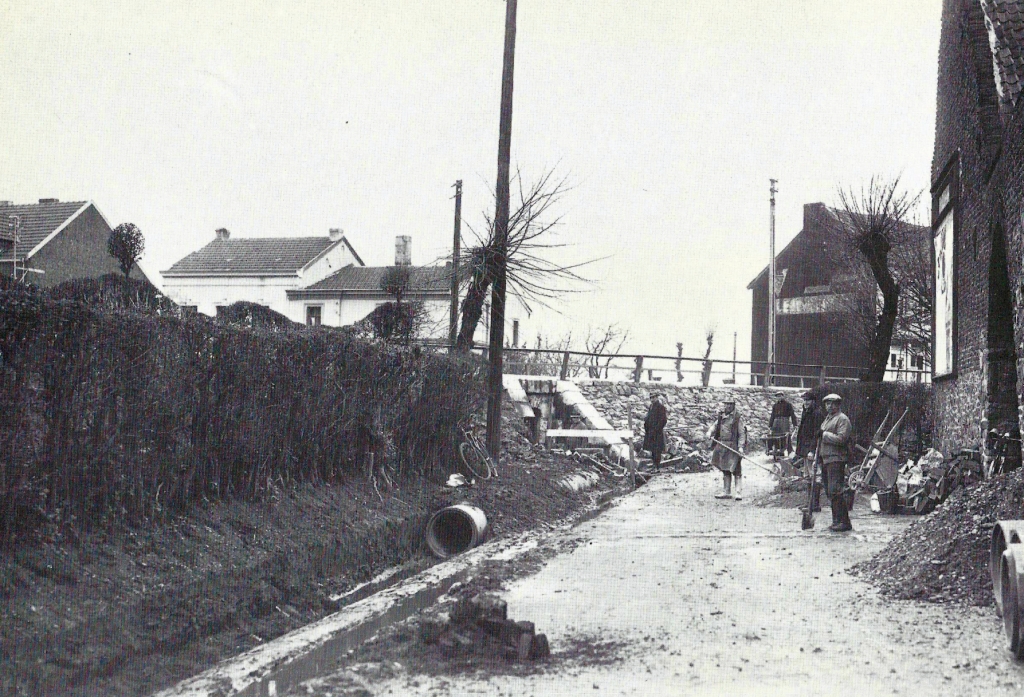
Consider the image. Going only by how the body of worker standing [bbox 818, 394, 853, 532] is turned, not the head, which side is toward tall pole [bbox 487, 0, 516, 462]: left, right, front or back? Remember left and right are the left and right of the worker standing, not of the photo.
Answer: right

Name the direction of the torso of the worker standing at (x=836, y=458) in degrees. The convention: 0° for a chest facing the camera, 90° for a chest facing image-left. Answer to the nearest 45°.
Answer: approximately 45°

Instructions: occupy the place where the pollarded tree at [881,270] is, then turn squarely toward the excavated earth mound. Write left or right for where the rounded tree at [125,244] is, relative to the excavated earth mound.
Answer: right

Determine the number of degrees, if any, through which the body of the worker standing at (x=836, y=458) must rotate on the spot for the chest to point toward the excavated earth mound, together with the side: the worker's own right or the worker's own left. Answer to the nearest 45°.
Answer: approximately 45° to the worker's own left

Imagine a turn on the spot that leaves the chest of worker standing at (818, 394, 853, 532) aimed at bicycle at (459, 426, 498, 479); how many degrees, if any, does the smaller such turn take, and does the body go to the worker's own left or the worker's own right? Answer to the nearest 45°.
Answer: approximately 45° to the worker's own right

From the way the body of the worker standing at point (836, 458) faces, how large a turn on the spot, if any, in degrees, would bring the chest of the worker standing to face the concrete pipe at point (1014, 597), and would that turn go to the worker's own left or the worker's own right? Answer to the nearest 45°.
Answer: approximately 45° to the worker's own left

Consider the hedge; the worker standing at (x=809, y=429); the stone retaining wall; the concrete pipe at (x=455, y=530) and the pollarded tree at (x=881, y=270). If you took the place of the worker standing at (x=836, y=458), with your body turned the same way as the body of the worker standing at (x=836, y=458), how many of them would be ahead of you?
2

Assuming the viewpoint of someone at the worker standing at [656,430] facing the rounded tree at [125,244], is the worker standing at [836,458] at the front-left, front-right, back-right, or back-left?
back-left

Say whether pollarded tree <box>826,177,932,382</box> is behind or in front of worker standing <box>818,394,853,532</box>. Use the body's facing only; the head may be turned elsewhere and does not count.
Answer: behind

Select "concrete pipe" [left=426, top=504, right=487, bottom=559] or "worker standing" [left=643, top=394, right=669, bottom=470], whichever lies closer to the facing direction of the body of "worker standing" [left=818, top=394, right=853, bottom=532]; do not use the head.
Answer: the concrete pipe

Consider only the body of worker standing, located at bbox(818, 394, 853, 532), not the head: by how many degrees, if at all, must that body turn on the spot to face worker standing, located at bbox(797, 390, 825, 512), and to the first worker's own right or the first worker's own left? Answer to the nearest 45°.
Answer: approximately 135° to the first worker's own right

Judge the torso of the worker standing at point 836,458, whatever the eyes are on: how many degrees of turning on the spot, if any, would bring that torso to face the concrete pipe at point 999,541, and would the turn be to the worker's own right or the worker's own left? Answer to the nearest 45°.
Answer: approximately 45° to the worker's own left
